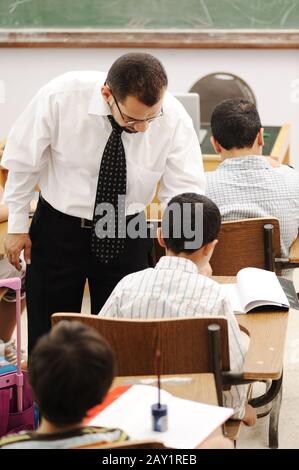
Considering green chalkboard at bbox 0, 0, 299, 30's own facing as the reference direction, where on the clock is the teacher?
The teacher is roughly at 12 o'clock from the green chalkboard.

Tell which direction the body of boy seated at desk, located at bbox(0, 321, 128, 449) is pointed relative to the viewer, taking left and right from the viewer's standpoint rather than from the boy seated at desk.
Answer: facing away from the viewer

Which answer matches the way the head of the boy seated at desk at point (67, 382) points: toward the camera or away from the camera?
away from the camera

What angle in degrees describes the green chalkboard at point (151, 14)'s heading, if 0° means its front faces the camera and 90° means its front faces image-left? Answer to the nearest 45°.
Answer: approximately 0°

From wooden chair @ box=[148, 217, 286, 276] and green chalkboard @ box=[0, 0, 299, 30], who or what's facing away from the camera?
the wooden chair

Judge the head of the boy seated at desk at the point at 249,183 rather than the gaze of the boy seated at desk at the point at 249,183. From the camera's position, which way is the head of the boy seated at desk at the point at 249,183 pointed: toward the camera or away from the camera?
away from the camera

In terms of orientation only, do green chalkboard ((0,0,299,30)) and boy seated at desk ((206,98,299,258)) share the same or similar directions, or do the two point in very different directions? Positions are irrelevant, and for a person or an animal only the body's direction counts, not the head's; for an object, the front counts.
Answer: very different directions

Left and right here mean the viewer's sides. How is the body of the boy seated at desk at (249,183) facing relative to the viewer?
facing away from the viewer

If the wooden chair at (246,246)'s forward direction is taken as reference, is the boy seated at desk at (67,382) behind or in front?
behind

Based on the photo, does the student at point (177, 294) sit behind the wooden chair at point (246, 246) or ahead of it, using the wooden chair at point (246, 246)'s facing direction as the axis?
behind

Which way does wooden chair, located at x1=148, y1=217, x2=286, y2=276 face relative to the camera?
away from the camera

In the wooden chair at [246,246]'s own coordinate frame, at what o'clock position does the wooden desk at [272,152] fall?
The wooden desk is roughly at 12 o'clock from the wooden chair.

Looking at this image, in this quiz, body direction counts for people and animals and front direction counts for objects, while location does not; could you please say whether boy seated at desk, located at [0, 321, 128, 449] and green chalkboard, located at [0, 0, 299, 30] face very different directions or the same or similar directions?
very different directions

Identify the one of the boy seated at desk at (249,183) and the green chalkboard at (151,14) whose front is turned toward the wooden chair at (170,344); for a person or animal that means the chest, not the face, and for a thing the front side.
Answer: the green chalkboard
